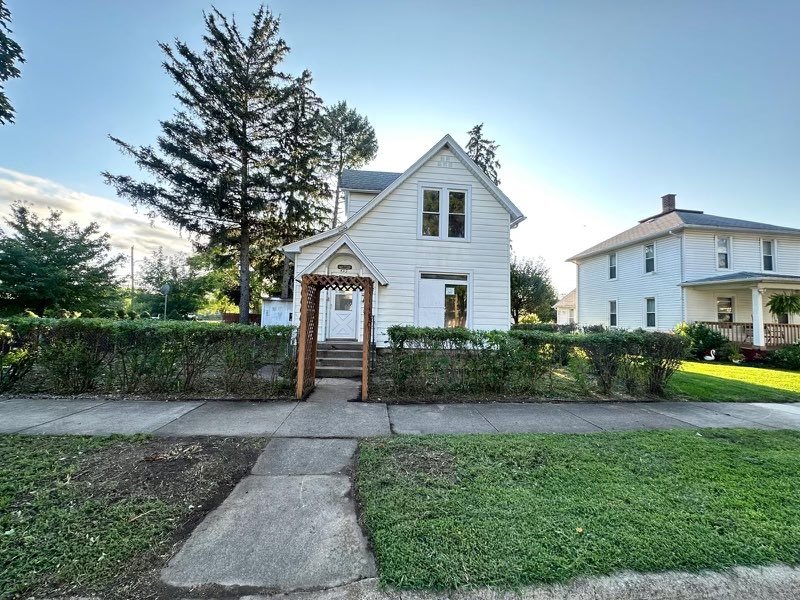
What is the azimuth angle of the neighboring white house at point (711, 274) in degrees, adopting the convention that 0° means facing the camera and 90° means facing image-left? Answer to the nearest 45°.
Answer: approximately 315°

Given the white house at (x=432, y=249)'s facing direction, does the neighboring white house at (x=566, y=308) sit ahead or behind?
behind

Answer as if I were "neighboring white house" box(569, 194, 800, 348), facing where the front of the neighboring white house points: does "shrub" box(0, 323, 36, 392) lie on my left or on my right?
on my right

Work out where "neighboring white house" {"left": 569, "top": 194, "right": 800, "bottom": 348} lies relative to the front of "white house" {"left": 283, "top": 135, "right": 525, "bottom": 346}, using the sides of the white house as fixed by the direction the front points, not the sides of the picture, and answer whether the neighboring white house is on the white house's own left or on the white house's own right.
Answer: on the white house's own left

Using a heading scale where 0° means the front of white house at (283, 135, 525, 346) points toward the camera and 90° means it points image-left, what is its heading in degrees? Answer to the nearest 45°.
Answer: approximately 0°

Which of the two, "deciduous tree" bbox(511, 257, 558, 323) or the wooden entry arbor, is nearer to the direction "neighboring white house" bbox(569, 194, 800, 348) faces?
the wooden entry arbor

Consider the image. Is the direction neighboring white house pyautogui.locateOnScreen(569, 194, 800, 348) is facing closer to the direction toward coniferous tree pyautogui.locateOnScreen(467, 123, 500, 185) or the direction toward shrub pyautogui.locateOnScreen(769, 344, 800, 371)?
the shrub

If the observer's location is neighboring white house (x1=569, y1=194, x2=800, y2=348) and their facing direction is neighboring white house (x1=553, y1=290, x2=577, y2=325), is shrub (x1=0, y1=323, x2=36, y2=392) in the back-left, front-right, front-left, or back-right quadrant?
back-left

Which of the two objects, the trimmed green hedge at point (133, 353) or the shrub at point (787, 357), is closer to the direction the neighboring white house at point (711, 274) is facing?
the shrub
